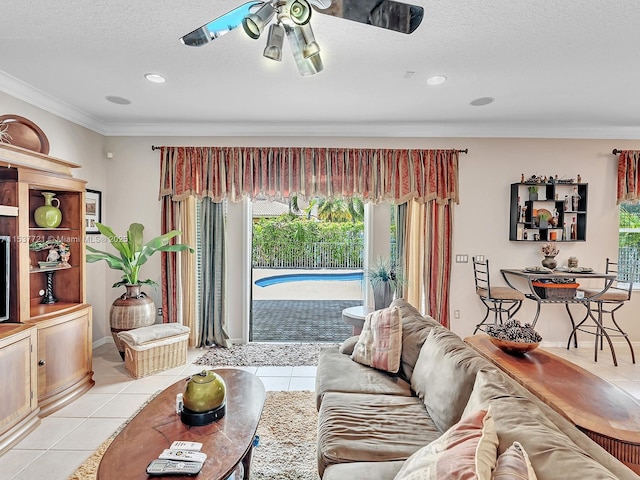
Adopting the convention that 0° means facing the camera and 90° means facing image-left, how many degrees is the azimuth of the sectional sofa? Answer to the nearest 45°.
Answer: approximately 90°

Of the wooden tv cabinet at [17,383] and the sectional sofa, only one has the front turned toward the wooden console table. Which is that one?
the wooden tv cabinet

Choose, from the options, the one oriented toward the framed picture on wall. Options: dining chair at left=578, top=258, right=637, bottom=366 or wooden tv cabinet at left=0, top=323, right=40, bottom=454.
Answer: the dining chair

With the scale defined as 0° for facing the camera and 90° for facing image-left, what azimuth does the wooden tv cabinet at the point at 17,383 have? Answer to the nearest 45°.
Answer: approximately 315°

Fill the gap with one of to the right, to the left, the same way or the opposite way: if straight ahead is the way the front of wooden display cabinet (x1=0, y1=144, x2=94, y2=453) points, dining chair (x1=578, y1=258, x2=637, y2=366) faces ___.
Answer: the opposite way

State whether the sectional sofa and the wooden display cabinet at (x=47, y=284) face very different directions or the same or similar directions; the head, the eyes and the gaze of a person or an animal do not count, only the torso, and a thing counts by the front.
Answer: very different directions

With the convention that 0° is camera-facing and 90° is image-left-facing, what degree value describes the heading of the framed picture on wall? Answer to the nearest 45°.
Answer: approximately 315°

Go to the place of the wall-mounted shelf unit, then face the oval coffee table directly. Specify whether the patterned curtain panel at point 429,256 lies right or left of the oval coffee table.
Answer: right

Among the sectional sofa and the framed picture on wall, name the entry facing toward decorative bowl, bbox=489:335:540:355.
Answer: the framed picture on wall
